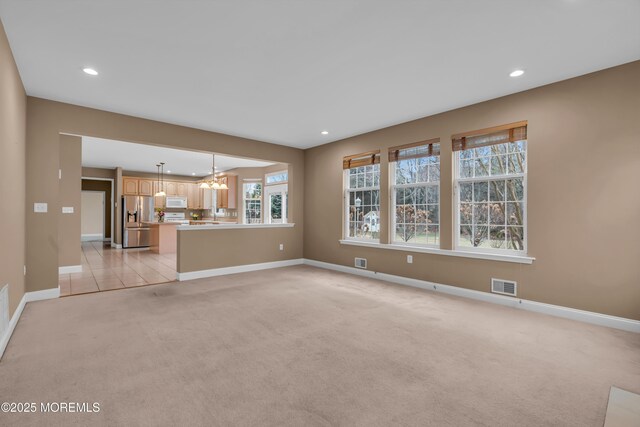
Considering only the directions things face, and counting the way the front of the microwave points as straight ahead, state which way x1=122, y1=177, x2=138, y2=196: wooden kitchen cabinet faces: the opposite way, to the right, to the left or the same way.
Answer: the same way

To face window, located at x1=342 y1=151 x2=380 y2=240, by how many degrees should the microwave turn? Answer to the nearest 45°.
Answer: approximately 45° to its left

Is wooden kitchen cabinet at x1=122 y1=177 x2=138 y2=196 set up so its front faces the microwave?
no

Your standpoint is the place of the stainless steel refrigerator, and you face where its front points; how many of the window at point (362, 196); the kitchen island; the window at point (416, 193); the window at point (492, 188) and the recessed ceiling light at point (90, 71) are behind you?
0

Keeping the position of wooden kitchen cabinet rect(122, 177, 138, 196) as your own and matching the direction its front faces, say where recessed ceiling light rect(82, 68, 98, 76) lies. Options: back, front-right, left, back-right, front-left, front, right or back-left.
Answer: front

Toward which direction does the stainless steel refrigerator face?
toward the camera

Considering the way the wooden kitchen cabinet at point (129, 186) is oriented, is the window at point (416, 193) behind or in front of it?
in front

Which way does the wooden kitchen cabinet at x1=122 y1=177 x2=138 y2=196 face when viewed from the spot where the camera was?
facing the viewer

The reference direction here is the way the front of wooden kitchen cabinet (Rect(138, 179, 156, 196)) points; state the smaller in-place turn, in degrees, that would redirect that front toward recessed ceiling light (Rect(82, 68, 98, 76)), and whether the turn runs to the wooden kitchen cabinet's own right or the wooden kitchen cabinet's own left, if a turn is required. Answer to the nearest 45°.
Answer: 0° — it already faces it

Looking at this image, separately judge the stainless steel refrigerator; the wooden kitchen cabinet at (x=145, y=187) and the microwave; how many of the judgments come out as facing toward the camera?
3

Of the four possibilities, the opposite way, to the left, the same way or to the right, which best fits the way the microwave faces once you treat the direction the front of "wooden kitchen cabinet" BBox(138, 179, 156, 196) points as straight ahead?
the same way

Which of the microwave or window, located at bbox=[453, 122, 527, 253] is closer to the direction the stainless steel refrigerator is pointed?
the window

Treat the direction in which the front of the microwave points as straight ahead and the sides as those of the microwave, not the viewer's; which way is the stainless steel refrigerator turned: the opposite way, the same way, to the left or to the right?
the same way

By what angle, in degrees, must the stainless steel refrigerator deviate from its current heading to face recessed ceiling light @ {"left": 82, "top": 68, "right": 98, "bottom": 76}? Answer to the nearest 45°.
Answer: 0° — it already faces it

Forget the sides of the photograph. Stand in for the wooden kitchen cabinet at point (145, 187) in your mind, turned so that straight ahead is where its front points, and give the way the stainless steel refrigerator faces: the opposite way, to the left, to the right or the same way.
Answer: the same way

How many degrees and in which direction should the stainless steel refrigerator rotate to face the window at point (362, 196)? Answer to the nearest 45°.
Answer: approximately 45° to its left

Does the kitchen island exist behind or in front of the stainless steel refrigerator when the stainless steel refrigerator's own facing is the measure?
in front

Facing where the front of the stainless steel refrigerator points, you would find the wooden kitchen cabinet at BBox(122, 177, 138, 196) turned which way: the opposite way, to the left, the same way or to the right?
the same way

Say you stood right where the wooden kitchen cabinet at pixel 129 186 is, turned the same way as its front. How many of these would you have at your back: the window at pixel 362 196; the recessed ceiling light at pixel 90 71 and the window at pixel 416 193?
0

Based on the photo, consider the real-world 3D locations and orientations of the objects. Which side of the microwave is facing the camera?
front

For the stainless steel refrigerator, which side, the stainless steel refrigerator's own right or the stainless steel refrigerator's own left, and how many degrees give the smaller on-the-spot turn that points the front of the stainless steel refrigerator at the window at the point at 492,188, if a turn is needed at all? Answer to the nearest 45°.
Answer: approximately 45° to the stainless steel refrigerator's own left

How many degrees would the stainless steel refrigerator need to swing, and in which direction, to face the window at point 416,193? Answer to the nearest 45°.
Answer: approximately 45° to its left
